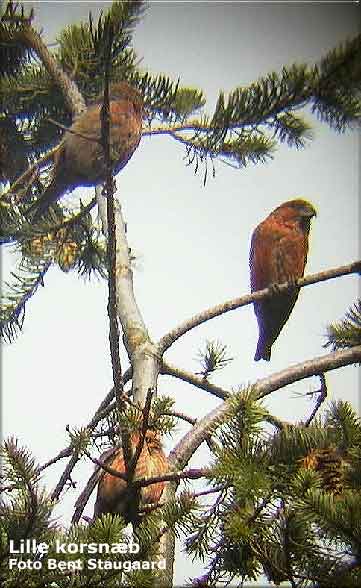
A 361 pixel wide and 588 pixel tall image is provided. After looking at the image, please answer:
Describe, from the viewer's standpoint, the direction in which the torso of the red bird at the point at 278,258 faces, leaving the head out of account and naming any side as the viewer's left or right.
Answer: facing the viewer and to the right of the viewer
